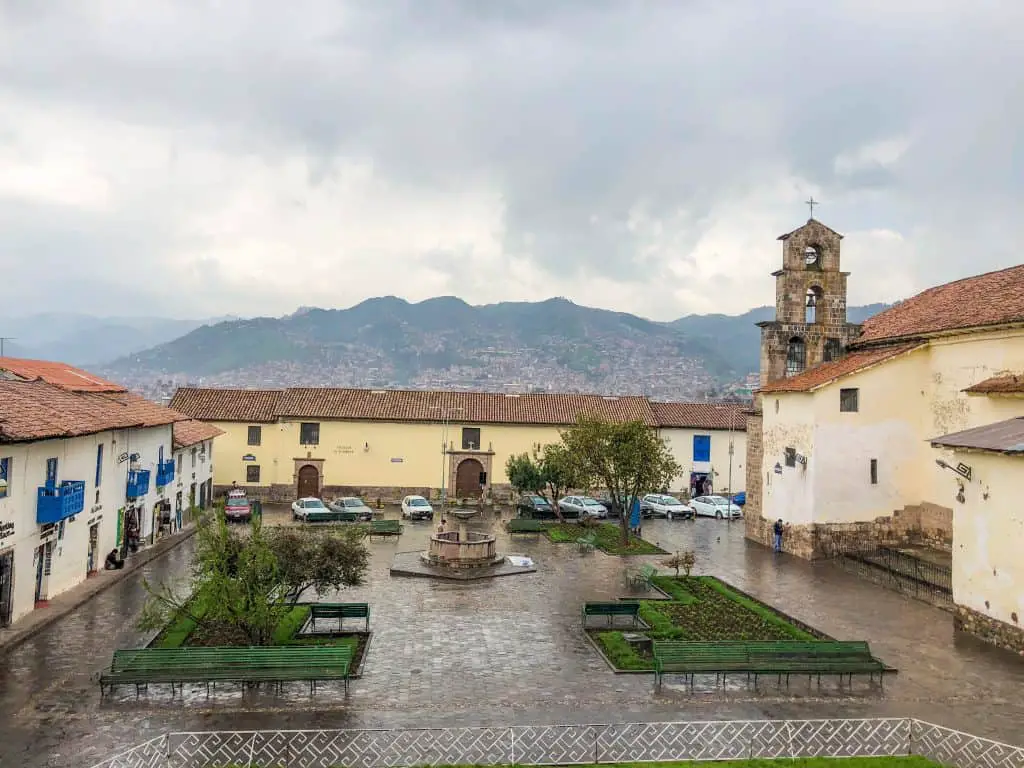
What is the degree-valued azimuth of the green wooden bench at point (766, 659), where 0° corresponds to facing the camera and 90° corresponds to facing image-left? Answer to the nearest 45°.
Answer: approximately 0°

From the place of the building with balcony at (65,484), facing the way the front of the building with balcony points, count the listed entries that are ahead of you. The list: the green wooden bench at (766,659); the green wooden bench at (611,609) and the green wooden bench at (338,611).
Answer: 3

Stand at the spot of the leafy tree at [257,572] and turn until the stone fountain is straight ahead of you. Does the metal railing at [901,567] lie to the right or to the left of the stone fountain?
right

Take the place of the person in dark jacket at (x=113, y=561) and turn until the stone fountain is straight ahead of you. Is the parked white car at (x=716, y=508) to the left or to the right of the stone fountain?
left

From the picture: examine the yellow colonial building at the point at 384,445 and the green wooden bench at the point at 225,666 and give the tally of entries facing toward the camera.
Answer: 2

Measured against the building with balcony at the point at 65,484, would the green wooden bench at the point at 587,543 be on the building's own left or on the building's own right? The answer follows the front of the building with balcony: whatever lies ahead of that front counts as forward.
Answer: on the building's own left

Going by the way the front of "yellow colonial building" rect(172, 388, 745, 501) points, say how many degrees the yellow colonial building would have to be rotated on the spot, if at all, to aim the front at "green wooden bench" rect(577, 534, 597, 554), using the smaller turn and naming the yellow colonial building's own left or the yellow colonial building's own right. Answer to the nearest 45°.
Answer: approximately 45° to the yellow colonial building's own left

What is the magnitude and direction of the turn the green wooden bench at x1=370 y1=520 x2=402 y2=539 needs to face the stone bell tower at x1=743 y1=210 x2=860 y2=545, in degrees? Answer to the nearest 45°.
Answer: approximately 45° to its left

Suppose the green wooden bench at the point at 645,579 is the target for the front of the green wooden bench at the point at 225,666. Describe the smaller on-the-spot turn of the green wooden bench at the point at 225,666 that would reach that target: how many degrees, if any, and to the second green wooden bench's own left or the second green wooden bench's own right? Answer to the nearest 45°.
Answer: approximately 135° to the second green wooden bench's own left

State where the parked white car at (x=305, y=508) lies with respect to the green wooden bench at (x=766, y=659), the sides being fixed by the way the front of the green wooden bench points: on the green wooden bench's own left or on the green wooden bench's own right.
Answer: on the green wooden bench's own right

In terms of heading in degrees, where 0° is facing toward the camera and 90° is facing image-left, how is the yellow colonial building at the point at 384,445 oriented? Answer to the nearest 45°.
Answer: approximately 0°
